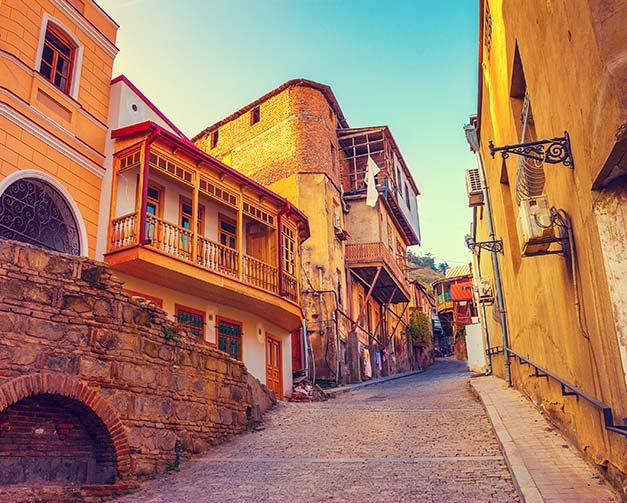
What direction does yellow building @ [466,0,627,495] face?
to the viewer's left

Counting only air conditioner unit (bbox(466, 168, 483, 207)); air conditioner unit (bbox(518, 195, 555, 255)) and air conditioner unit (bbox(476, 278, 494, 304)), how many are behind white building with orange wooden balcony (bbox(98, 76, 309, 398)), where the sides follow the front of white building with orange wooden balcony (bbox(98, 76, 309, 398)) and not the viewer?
0

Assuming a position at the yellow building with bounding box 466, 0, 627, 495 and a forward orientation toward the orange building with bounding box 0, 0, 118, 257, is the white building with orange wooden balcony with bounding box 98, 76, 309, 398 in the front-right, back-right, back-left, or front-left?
front-right

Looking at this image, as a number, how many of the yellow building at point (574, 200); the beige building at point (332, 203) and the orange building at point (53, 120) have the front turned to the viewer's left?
1

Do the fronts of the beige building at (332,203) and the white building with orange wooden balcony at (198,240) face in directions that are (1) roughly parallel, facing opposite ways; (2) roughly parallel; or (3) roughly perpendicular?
roughly parallel

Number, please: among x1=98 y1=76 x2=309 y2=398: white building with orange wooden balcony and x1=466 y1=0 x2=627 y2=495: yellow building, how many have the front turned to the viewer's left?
1

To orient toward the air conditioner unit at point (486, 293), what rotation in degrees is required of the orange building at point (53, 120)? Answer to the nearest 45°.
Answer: approximately 45° to its left

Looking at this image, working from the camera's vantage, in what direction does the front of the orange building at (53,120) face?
facing the viewer and to the right of the viewer

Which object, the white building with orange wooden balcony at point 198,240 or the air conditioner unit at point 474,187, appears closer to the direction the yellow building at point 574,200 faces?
the white building with orange wooden balcony

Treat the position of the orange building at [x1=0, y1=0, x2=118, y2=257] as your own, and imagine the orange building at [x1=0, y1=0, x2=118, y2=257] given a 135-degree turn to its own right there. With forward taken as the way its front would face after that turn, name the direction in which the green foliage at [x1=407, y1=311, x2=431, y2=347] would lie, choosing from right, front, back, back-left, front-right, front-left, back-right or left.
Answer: back-right

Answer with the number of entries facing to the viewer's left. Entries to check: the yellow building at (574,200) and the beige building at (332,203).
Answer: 1

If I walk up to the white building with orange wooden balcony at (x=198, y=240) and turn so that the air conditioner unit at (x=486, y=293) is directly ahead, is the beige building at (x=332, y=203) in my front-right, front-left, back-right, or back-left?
front-left

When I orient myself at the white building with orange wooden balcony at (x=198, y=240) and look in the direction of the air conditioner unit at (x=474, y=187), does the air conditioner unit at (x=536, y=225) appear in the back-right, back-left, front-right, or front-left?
front-right

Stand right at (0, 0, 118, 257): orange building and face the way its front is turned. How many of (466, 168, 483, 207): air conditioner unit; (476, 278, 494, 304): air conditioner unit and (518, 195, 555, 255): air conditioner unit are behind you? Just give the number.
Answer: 0

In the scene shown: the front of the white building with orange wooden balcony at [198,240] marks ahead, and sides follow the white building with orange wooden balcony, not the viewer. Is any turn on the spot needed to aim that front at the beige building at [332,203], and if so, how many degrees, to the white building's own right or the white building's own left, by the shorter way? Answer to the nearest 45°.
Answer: approximately 90° to the white building's own left

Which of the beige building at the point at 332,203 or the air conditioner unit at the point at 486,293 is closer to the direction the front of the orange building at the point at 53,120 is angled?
the air conditioner unit

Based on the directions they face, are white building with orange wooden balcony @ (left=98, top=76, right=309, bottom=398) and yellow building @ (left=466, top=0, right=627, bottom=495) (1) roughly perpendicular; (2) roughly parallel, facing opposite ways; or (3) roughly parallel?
roughly parallel, facing opposite ways

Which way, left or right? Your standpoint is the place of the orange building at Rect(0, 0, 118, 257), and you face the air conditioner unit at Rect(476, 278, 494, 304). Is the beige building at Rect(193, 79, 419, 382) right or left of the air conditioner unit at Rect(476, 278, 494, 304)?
left

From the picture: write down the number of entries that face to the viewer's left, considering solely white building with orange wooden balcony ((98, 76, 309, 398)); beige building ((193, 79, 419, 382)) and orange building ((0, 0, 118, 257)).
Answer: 0

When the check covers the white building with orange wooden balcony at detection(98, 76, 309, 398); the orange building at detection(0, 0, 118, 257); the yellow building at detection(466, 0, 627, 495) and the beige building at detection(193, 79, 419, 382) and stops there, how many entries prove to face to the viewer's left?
1

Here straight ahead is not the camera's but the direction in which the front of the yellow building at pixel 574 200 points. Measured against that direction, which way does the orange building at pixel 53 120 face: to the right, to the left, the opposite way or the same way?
the opposite way
